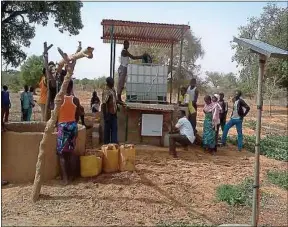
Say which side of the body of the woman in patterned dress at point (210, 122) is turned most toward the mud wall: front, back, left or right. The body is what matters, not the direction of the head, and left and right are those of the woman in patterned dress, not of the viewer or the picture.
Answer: front

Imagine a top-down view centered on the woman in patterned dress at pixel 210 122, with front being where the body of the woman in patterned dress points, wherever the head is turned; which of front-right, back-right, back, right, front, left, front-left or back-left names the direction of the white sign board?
front-right

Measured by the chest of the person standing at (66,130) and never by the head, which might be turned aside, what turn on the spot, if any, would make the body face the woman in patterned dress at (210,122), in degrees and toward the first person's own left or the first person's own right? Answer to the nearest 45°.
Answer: approximately 45° to the first person's own right

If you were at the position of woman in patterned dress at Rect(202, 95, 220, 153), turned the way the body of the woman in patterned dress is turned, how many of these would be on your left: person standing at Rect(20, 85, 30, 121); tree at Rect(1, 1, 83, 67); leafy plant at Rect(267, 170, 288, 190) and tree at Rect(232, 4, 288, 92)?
1

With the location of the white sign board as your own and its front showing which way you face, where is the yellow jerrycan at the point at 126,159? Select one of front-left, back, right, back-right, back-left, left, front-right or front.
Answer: front

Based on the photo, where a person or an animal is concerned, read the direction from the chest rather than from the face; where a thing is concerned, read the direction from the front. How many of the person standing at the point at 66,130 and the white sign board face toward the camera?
1

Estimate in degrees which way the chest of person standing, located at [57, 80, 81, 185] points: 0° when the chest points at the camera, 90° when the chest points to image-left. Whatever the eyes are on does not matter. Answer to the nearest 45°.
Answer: approximately 180°

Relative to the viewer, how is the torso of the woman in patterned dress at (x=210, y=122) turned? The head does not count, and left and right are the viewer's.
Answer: facing the viewer and to the left of the viewer

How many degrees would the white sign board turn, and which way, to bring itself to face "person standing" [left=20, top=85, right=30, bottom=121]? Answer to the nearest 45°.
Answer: approximately 135° to its right

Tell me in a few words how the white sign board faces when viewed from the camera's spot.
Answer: facing the viewer

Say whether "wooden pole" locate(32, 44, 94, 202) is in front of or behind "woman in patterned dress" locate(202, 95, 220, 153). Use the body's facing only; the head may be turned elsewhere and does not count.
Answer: in front

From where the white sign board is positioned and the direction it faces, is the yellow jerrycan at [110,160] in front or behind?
in front

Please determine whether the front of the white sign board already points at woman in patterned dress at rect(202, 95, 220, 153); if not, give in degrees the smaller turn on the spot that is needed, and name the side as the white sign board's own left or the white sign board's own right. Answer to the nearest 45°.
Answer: approximately 90° to the white sign board's own left

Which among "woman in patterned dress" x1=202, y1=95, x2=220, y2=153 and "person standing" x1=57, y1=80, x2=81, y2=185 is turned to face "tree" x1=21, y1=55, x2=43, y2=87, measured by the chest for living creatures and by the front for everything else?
the person standing
